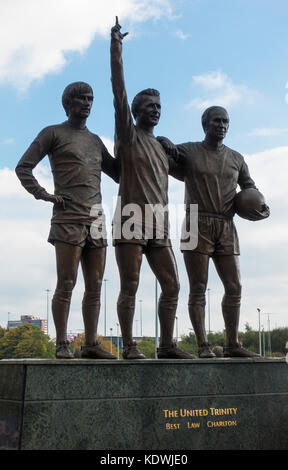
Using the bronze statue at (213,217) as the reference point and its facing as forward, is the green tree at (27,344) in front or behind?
behind

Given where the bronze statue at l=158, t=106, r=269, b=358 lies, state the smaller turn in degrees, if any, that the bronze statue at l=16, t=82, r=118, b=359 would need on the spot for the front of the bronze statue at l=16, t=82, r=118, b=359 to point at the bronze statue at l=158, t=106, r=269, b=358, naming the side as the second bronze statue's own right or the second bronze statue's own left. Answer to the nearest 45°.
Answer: approximately 45° to the second bronze statue's own left

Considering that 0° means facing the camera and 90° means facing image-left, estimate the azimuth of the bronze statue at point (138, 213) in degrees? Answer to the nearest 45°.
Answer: approximately 315°

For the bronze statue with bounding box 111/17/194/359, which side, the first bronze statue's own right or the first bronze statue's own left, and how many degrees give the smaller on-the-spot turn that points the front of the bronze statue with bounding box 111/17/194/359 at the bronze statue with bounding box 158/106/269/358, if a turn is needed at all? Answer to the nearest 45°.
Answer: approximately 90° to the first bronze statue's own left

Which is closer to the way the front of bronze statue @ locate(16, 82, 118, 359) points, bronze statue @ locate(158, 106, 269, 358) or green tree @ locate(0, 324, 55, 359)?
the bronze statue

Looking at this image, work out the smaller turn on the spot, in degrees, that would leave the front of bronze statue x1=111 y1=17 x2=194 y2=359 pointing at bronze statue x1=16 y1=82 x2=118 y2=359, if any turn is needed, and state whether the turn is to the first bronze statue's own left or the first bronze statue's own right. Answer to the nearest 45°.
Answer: approximately 135° to the first bronze statue's own right

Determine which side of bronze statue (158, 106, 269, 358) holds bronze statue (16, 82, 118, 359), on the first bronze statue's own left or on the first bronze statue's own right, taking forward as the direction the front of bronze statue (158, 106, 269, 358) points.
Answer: on the first bronze statue's own right

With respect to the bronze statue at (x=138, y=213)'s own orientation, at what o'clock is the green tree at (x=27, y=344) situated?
The green tree is roughly at 7 o'clock from the bronze statue.
